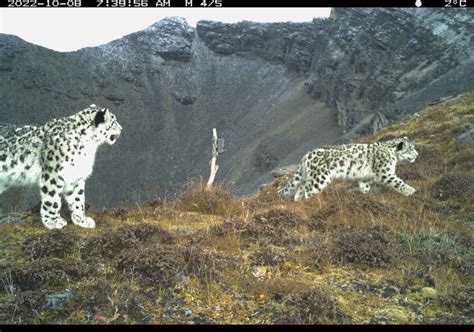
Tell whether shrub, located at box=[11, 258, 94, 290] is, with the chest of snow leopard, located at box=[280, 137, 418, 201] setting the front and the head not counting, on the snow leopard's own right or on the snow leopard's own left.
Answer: on the snow leopard's own right

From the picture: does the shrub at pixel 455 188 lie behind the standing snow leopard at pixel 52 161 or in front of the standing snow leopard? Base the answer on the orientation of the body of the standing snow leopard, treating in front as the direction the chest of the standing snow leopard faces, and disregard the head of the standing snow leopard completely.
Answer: in front

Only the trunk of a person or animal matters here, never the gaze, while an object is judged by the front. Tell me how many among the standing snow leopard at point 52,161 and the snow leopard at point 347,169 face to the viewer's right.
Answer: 2

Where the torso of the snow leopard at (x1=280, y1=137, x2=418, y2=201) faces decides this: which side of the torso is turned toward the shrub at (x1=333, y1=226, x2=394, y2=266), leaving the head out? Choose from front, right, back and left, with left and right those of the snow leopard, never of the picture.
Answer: right

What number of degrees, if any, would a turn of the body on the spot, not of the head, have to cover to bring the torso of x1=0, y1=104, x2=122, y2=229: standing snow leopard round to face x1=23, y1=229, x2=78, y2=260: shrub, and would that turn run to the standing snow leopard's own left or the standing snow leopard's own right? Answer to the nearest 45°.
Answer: approximately 90° to the standing snow leopard's own right

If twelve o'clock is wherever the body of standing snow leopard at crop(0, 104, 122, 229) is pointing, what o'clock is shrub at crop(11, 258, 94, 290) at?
The shrub is roughly at 3 o'clock from the standing snow leopard.

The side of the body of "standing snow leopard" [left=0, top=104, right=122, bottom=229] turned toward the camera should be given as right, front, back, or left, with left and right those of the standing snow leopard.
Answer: right

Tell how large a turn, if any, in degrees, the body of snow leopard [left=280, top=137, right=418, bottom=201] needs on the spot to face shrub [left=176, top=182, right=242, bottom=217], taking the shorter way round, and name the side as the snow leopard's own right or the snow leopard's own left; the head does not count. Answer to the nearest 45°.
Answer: approximately 135° to the snow leopard's own right

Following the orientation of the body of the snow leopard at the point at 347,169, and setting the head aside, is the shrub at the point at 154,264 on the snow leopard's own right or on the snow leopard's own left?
on the snow leopard's own right

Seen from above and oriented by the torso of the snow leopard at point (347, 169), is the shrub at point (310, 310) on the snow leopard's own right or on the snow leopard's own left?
on the snow leopard's own right

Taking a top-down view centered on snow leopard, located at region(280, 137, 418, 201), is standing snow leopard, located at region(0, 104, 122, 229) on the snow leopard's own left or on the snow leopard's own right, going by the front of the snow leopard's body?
on the snow leopard's own right

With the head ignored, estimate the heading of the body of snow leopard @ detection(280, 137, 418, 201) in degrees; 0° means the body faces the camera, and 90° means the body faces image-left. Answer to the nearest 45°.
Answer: approximately 270°
